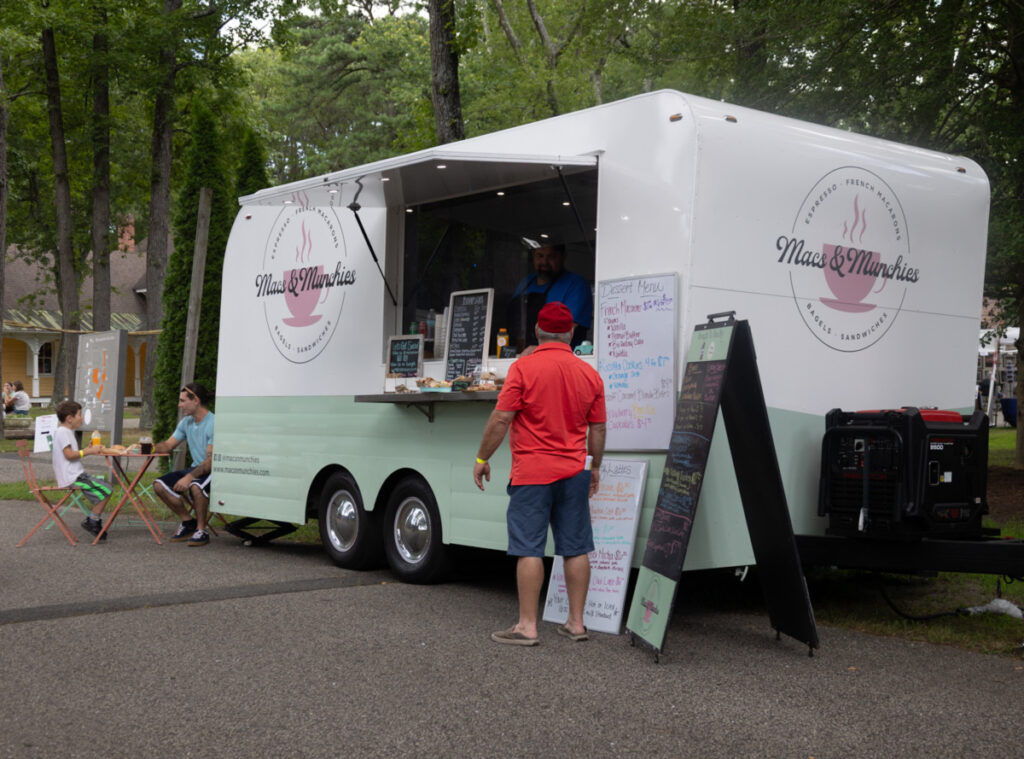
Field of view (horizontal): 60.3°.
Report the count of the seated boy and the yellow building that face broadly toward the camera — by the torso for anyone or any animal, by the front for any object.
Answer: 1

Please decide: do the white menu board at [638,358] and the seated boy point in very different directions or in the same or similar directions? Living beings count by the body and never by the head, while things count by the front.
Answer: very different directions

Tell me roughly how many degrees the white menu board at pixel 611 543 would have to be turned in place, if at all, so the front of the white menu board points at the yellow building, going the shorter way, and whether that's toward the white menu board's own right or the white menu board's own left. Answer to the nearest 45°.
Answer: approximately 90° to the white menu board's own right

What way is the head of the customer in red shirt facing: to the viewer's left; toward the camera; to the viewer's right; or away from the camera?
away from the camera

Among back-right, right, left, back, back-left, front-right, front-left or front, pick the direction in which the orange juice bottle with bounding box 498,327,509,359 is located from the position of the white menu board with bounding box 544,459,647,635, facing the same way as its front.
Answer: right

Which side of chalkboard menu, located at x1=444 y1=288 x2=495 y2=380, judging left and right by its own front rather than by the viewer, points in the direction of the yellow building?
right

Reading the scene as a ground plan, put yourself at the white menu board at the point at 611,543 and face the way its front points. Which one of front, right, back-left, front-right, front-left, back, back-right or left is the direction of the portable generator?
back-left

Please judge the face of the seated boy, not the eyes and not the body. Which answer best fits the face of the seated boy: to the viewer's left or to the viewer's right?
to the viewer's right

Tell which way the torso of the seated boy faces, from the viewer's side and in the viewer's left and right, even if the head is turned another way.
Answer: facing to the right of the viewer

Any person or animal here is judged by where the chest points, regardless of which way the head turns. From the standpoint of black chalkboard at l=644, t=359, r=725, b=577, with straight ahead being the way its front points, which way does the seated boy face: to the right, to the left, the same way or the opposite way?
the opposite way

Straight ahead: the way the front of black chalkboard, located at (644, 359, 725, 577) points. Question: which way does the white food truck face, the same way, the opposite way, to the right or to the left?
to the left

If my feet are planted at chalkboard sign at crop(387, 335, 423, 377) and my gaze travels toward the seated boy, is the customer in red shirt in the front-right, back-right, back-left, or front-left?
back-left

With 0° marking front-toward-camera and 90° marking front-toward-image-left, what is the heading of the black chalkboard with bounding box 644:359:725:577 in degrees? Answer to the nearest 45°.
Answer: approximately 45°

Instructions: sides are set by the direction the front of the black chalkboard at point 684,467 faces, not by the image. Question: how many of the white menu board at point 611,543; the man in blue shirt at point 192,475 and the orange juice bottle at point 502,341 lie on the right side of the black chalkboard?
3

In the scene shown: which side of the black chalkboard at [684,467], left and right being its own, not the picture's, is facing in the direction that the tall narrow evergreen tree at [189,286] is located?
right

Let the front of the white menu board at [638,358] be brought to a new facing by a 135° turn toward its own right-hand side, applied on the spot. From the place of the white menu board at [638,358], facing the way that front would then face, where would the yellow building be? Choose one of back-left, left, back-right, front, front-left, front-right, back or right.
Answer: front-left

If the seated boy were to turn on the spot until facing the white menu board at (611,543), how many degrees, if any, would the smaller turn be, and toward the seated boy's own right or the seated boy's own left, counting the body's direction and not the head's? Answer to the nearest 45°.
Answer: approximately 45° to the seated boy's own right
